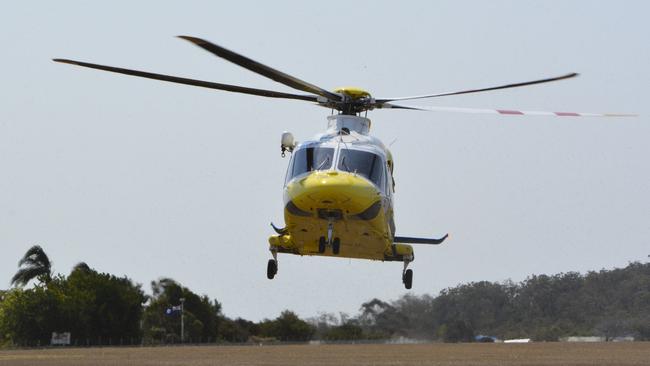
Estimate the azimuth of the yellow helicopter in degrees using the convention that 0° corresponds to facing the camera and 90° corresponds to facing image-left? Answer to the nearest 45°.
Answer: approximately 0°
